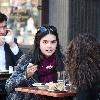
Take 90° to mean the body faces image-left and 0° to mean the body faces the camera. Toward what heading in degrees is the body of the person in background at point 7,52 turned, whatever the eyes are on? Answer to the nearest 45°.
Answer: approximately 0°

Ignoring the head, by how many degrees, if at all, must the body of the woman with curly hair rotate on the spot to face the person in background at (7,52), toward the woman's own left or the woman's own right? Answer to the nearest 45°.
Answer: approximately 45° to the woman's own left

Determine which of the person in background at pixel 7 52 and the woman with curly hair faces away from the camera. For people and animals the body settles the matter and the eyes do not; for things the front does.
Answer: the woman with curly hair

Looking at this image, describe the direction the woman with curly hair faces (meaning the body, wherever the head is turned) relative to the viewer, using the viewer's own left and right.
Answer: facing away from the viewer

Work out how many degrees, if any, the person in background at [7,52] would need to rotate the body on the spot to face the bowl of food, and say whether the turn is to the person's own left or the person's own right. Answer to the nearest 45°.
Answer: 0° — they already face it

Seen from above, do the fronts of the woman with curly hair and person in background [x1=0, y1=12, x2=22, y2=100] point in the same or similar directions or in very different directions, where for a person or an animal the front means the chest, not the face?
very different directions
